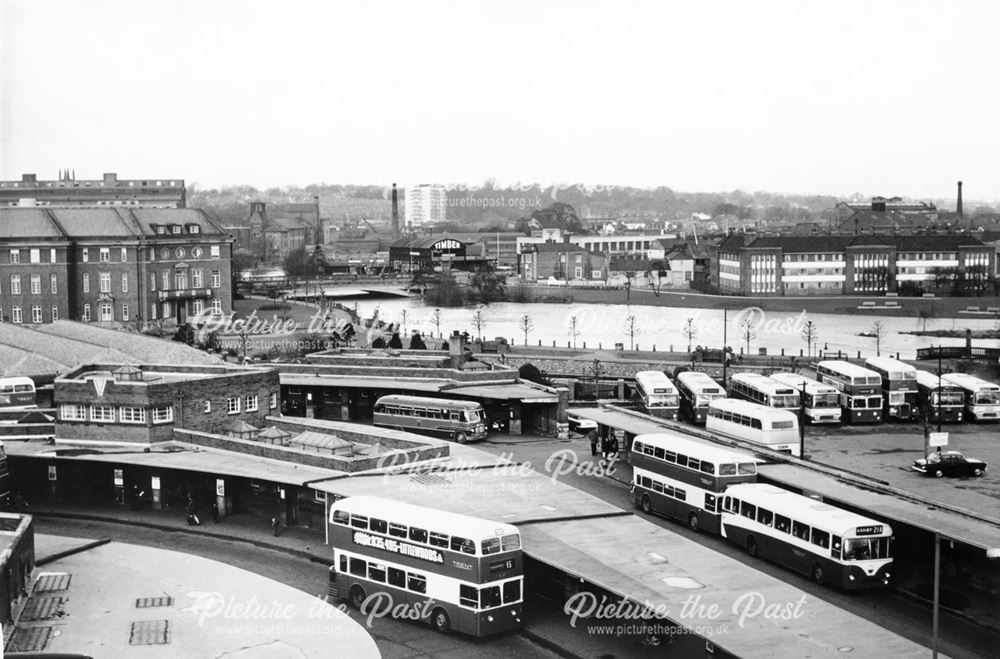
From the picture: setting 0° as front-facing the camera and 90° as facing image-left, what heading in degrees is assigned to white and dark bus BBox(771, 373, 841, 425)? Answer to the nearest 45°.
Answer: approximately 315°

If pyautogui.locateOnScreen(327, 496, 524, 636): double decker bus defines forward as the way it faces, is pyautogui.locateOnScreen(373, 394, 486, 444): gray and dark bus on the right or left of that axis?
on its left

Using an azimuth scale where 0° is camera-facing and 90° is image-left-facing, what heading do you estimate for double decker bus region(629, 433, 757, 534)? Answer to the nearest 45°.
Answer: approximately 315°

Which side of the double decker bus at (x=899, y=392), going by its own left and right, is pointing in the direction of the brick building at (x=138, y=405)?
right

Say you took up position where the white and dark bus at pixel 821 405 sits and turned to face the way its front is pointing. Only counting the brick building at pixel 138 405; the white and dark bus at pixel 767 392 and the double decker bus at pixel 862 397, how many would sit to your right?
2

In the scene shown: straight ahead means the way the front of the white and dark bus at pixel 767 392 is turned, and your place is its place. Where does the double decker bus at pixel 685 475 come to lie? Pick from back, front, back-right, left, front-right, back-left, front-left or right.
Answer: front-right

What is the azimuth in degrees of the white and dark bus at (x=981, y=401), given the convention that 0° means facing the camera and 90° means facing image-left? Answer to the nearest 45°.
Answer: approximately 315°
